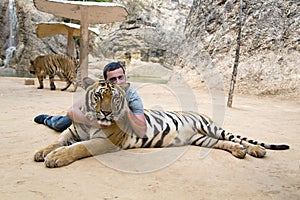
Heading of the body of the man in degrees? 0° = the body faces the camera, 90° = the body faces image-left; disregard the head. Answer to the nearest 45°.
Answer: approximately 0°

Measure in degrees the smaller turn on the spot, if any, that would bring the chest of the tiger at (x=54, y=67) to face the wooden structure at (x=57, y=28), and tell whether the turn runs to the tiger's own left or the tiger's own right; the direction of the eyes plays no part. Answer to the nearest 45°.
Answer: approximately 90° to the tiger's own right

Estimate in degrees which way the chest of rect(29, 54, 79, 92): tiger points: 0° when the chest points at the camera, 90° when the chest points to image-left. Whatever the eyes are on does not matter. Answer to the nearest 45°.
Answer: approximately 90°

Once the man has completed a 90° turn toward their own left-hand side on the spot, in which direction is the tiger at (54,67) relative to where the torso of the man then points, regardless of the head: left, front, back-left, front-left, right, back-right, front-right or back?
left

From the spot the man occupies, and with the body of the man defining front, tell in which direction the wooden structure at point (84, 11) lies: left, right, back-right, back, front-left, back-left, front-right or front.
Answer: back

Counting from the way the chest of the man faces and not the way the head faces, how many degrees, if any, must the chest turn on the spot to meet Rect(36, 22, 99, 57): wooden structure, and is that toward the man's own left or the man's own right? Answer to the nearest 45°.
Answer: approximately 180°
